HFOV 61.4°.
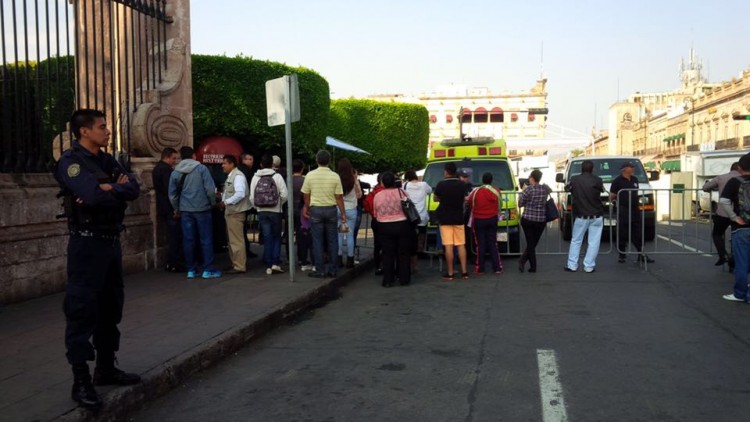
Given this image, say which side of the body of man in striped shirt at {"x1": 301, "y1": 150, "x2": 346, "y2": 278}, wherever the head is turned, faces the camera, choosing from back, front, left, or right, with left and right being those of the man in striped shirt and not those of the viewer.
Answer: back

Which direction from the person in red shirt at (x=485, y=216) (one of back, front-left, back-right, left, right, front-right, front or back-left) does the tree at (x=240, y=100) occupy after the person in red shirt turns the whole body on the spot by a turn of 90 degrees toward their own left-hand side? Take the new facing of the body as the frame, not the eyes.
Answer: front-right

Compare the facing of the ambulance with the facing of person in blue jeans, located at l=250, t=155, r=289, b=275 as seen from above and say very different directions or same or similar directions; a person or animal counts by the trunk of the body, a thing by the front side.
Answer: very different directions

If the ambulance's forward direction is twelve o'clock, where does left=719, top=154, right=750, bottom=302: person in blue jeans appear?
The person in blue jeans is roughly at 11 o'clock from the ambulance.

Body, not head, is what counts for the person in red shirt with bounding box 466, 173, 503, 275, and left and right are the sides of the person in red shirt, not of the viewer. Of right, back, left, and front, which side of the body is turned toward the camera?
back

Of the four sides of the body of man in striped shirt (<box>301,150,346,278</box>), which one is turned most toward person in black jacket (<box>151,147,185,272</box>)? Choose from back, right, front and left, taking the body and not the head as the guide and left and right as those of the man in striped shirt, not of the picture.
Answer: left

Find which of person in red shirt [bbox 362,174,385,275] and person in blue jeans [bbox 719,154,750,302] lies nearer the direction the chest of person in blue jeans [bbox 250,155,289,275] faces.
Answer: the person in red shirt

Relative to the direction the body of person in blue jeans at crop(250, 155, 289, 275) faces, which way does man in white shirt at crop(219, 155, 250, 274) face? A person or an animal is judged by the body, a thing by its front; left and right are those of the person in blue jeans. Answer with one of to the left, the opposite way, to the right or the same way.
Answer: to the left

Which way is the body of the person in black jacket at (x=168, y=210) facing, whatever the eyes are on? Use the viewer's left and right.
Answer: facing to the right of the viewer

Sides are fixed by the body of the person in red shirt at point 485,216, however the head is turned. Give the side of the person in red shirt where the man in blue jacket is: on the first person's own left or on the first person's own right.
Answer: on the first person's own left

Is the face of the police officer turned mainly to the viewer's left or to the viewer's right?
to the viewer's right

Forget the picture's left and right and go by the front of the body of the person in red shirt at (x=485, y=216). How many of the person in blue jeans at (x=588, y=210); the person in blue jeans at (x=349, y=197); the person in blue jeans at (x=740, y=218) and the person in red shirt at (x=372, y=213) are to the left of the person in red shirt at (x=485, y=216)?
2

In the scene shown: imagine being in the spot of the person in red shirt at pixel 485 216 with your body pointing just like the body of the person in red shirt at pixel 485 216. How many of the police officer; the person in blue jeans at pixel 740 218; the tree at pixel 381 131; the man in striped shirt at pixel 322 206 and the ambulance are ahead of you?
2

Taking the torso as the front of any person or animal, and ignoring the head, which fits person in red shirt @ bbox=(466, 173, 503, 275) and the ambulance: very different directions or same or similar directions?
very different directions

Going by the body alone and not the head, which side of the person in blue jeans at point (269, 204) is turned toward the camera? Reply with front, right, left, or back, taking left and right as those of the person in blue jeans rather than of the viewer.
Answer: back
